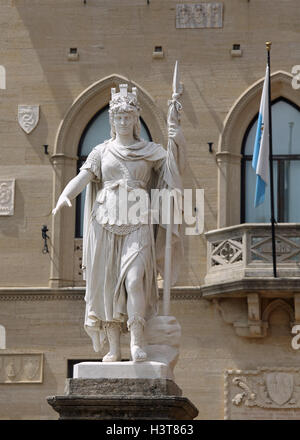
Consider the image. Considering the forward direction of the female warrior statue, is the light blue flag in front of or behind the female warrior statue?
behind

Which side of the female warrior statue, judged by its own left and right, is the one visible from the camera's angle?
front

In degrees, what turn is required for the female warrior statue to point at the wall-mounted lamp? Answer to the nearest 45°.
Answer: approximately 180°

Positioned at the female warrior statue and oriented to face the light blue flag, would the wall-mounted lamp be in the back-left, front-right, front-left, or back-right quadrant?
front-left

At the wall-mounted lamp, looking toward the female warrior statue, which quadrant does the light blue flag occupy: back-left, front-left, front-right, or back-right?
front-left

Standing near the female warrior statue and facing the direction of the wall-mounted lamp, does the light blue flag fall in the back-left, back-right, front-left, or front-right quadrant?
front-right
